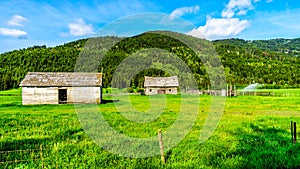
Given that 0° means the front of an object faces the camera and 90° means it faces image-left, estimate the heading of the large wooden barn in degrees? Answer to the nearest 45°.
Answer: approximately 0°
